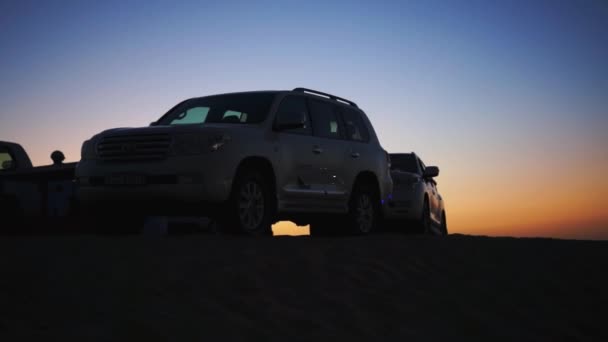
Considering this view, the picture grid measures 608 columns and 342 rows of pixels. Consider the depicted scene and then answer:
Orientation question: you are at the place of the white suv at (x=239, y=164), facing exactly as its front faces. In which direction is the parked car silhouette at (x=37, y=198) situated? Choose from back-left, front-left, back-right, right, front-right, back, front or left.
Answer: right

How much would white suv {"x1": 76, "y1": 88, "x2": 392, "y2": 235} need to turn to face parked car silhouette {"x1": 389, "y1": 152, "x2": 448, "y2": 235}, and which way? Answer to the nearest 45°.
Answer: approximately 180°

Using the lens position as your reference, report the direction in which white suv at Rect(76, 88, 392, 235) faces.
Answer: facing the viewer and to the left of the viewer

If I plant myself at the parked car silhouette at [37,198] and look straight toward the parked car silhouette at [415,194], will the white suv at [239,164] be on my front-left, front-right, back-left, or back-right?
front-right
